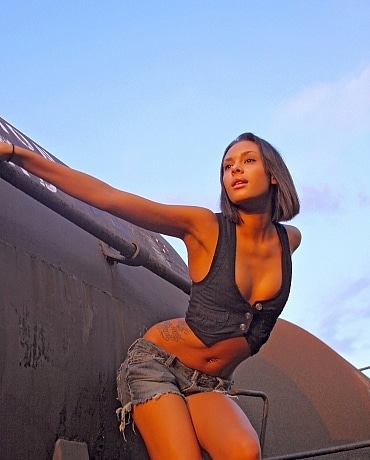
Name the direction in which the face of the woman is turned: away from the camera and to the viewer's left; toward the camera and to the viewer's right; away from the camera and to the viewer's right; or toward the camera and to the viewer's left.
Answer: toward the camera and to the viewer's left
